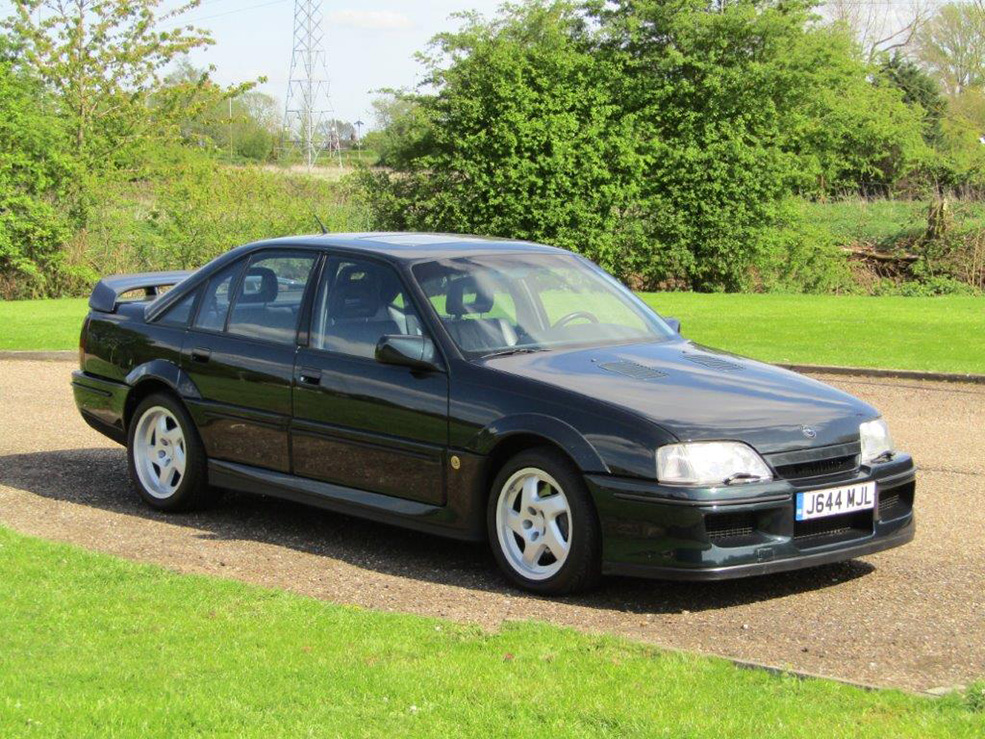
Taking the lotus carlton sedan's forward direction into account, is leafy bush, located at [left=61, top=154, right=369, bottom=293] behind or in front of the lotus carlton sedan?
behind

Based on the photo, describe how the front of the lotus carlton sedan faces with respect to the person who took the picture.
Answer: facing the viewer and to the right of the viewer

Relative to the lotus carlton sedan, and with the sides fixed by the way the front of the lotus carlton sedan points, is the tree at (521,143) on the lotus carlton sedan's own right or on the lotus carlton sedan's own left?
on the lotus carlton sedan's own left

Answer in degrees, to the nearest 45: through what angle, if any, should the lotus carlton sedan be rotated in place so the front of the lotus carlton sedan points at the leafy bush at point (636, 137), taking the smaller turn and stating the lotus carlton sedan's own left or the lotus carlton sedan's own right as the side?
approximately 135° to the lotus carlton sedan's own left

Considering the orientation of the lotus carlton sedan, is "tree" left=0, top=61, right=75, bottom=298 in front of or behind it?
behind

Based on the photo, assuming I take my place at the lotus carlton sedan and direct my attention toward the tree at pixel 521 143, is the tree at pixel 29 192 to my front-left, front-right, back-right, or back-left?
front-left
